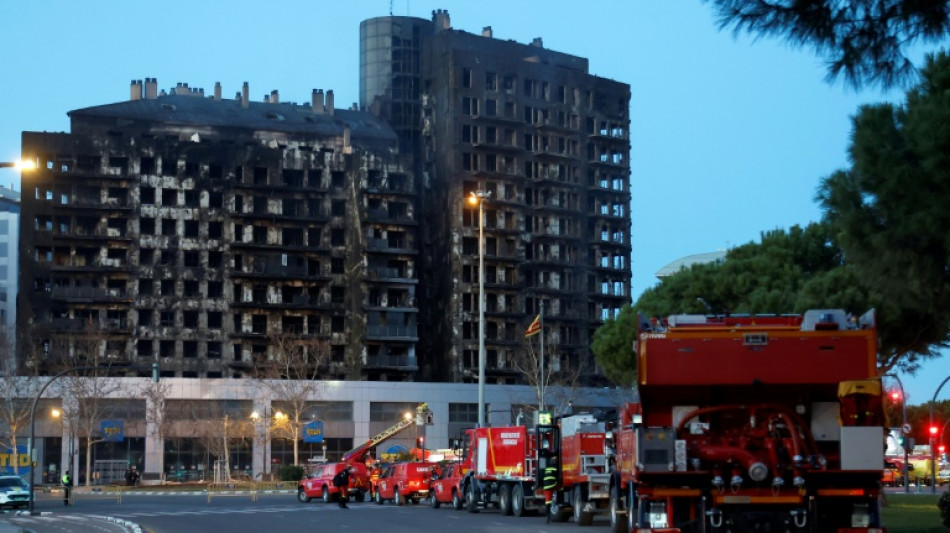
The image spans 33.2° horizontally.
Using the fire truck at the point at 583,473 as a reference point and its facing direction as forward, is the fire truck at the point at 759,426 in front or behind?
behind

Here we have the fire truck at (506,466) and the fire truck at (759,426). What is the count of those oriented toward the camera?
0

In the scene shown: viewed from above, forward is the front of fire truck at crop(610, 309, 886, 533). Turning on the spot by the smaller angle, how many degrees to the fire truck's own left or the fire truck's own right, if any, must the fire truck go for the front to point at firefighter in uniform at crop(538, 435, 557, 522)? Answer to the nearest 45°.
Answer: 0° — it already faces them

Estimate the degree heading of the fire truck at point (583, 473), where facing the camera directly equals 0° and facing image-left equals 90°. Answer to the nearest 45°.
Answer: approximately 135°

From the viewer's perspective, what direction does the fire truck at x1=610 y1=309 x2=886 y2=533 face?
away from the camera

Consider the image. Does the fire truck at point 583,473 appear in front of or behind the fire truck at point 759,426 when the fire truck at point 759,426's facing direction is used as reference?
in front

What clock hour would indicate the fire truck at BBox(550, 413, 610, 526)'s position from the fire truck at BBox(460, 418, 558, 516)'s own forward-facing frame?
the fire truck at BBox(550, 413, 610, 526) is roughly at 7 o'clock from the fire truck at BBox(460, 418, 558, 516).

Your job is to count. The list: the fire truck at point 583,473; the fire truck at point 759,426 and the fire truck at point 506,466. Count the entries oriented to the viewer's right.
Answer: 0

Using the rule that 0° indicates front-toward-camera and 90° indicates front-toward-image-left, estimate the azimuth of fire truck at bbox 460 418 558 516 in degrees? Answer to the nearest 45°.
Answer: approximately 135°
